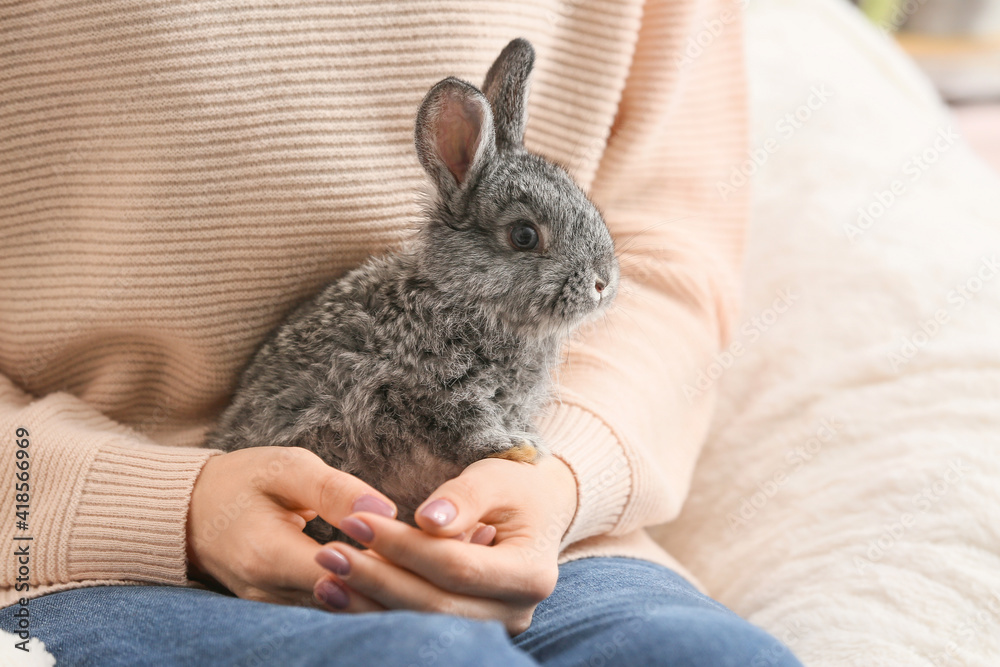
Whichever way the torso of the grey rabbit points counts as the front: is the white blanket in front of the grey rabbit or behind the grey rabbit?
in front

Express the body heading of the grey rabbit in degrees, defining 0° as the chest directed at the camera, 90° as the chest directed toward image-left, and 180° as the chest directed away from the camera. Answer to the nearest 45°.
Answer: approximately 270°
